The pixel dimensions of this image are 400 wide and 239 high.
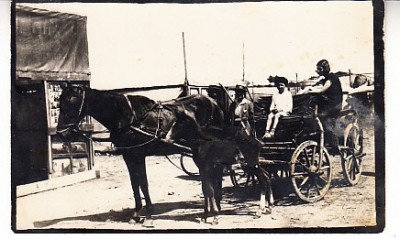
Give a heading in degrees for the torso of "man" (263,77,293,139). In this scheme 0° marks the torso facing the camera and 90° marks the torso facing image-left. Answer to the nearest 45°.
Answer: approximately 45°

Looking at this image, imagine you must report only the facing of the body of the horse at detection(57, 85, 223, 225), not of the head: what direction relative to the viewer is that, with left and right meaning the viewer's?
facing to the left of the viewer

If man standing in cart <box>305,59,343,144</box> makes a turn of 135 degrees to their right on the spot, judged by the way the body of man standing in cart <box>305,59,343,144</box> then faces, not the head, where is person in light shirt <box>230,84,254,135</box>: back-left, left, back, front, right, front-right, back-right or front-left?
back-left

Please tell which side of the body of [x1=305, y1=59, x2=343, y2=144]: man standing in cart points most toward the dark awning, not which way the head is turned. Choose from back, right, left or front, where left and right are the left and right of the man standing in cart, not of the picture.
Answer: front

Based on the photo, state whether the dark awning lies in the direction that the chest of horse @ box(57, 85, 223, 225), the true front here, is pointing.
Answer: yes

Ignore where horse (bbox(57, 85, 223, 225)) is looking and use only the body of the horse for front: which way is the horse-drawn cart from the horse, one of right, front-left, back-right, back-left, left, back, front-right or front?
back

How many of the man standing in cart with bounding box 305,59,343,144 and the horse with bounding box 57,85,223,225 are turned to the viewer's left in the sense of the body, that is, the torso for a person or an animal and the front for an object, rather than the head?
2
